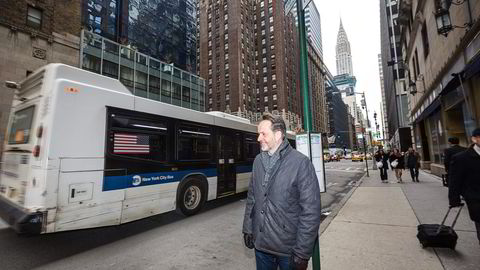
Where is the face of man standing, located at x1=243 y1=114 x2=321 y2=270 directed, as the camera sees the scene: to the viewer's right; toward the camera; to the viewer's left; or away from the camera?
to the viewer's left

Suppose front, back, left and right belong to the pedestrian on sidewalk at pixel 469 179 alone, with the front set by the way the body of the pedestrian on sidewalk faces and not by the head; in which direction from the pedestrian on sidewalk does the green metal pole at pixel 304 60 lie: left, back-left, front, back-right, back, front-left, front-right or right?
front-right

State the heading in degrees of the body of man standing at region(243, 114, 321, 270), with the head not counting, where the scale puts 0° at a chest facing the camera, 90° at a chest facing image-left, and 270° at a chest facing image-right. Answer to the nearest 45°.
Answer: approximately 45°

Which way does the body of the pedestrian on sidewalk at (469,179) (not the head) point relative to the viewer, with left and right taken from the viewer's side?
facing the viewer

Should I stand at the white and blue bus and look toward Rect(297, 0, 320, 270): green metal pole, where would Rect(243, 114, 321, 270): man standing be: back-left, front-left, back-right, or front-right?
front-right
